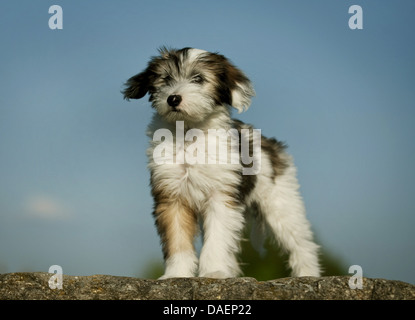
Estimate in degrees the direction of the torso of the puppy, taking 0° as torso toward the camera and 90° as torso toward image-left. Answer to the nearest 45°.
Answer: approximately 45°
